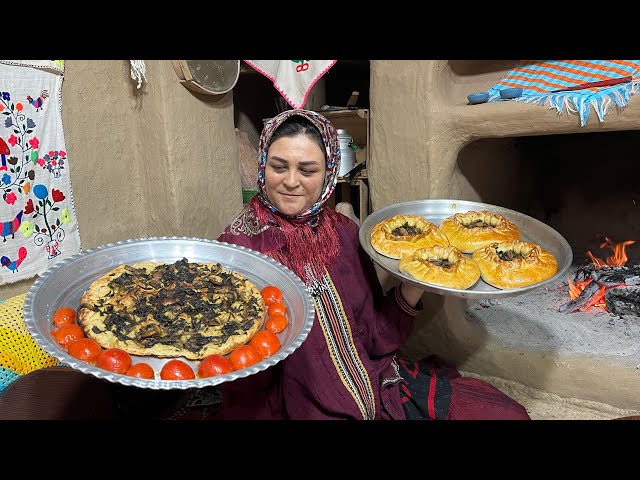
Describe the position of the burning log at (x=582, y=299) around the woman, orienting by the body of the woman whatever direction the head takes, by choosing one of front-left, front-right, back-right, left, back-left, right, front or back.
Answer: back-left

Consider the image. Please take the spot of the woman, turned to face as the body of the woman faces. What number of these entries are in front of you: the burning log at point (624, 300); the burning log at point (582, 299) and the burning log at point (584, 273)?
0

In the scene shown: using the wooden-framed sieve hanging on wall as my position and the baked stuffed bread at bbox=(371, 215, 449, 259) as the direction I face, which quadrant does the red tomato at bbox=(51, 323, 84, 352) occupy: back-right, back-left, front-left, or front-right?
front-right

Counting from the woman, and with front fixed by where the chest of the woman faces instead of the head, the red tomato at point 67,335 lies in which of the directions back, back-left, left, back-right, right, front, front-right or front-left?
front-right

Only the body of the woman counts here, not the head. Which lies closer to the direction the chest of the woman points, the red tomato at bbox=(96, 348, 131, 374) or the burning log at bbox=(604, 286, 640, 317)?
the red tomato

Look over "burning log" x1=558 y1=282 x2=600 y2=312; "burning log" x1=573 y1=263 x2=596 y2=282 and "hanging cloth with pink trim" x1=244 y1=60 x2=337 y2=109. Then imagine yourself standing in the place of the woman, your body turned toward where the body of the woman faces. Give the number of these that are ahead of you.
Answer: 0

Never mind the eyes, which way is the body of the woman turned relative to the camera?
toward the camera

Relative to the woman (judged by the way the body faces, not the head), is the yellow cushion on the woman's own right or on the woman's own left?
on the woman's own right

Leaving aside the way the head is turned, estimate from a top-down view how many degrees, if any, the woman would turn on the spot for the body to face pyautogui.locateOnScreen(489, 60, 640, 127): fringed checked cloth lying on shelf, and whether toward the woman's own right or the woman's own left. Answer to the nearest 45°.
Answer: approximately 135° to the woman's own left

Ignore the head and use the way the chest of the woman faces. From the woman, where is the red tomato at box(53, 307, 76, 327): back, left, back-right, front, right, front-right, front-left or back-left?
front-right

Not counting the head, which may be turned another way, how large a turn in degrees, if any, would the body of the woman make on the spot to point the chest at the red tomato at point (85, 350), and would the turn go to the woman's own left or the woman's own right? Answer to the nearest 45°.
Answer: approximately 45° to the woman's own right

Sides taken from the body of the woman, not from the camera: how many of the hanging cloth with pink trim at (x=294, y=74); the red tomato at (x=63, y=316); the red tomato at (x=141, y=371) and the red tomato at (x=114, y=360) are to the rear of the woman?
1

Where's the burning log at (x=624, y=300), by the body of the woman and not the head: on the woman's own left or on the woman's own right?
on the woman's own left

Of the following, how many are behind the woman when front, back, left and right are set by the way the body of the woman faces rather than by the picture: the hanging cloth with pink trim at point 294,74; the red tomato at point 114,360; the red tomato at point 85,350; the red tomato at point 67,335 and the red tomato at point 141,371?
1
